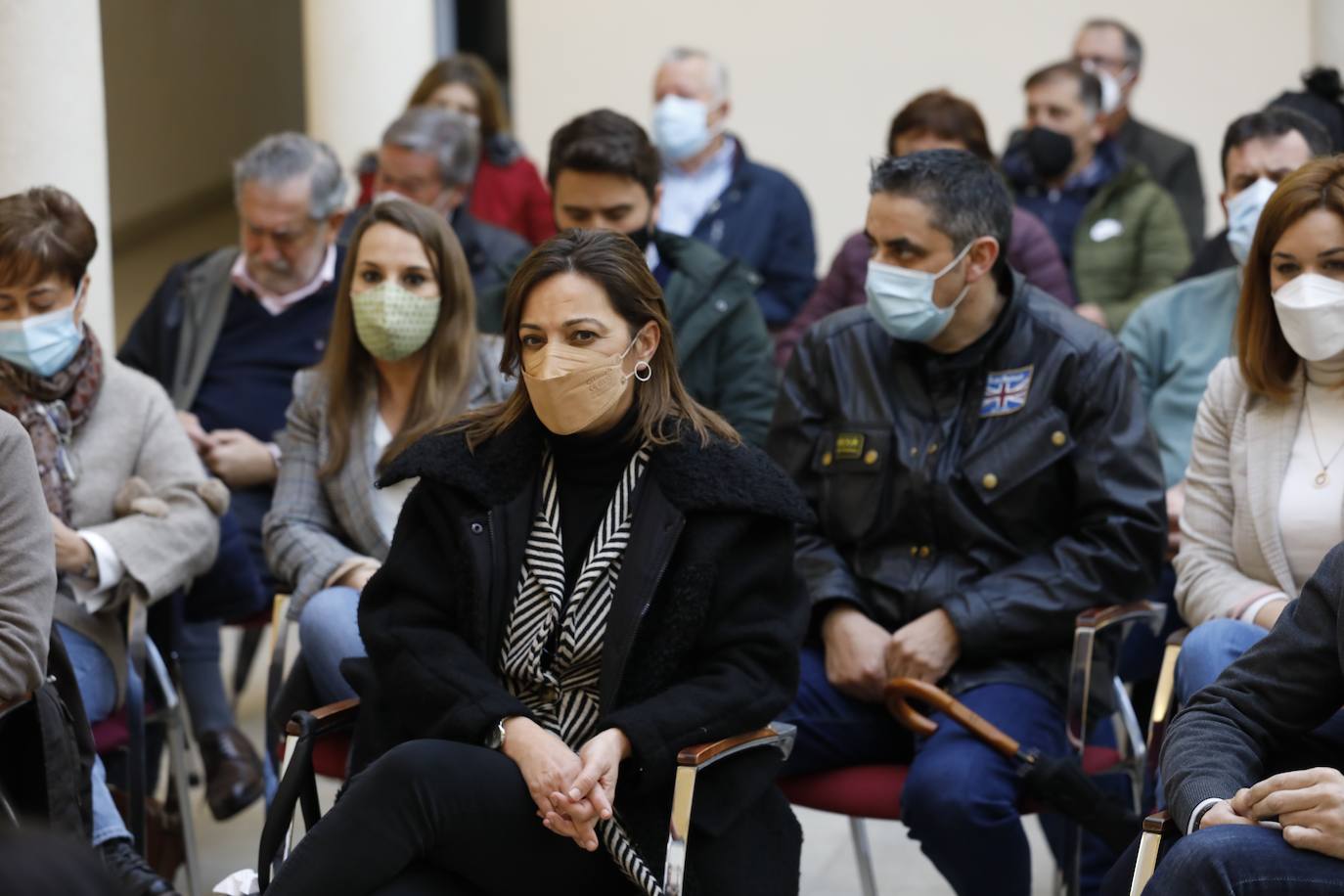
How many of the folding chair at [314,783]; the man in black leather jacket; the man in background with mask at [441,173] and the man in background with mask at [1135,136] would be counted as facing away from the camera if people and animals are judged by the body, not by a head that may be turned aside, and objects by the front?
0

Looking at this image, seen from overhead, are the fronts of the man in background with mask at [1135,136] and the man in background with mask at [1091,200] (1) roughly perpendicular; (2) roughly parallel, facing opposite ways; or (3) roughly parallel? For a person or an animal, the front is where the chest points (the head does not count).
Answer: roughly parallel

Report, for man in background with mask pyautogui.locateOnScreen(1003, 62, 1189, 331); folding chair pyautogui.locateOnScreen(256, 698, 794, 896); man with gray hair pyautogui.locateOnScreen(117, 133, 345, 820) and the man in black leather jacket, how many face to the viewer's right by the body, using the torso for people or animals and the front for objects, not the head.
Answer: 0

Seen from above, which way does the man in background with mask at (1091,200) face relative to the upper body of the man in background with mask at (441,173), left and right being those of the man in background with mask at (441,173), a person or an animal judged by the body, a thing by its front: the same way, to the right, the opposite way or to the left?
the same way

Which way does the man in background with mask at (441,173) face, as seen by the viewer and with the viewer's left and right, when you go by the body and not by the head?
facing the viewer and to the left of the viewer

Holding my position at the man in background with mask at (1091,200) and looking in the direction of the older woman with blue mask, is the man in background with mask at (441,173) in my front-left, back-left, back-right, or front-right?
front-right

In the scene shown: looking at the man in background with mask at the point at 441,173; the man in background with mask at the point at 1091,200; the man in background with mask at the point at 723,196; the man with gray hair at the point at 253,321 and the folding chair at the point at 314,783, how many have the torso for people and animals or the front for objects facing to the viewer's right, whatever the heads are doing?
0

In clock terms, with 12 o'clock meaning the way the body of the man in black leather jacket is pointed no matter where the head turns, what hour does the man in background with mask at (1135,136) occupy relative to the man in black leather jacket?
The man in background with mask is roughly at 5 o'clock from the man in black leather jacket.

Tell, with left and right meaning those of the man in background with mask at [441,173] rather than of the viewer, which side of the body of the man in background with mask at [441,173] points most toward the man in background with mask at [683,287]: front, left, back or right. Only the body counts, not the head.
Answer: left

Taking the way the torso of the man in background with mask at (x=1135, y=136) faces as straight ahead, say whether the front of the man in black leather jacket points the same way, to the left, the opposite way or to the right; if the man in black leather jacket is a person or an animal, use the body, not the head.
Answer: the same way

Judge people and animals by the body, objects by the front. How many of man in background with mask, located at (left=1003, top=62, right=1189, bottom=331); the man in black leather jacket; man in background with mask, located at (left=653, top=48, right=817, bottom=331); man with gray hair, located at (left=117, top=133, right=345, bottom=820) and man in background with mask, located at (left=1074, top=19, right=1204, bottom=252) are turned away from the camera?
0

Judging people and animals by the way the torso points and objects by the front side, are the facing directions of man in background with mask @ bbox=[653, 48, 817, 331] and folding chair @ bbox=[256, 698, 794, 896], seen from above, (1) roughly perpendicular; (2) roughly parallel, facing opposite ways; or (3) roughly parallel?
roughly parallel

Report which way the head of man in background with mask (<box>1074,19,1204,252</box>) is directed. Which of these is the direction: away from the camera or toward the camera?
toward the camera

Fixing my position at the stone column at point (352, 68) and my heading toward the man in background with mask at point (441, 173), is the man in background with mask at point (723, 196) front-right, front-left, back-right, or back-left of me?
front-left

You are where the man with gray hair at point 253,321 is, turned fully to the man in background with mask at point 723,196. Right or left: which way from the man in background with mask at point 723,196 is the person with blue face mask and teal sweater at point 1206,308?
right

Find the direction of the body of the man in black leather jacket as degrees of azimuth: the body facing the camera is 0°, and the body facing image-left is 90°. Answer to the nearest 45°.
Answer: approximately 45°

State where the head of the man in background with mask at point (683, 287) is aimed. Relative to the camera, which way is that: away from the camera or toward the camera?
toward the camera

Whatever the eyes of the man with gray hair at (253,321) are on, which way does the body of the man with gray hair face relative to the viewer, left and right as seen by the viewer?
facing the viewer
